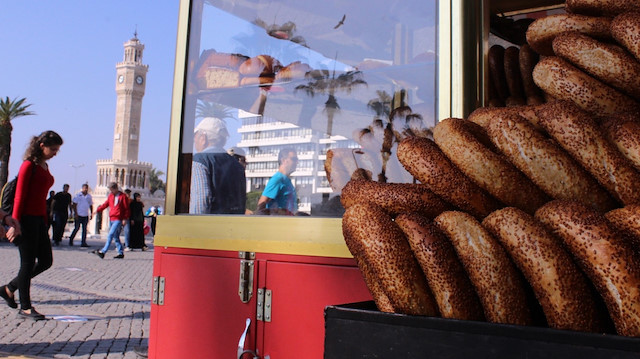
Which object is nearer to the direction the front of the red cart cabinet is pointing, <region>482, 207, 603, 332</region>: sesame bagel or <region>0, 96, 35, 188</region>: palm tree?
the sesame bagel

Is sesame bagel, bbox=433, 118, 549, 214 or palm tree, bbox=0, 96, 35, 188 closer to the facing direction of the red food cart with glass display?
the sesame bagel

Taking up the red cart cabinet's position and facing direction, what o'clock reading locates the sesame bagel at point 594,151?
The sesame bagel is roughly at 11 o'clock from the red cart cabinet.

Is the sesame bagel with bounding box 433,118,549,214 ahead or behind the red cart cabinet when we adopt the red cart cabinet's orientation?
ahead

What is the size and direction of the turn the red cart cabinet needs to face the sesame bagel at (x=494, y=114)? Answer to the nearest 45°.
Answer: approximately 45° to its left
